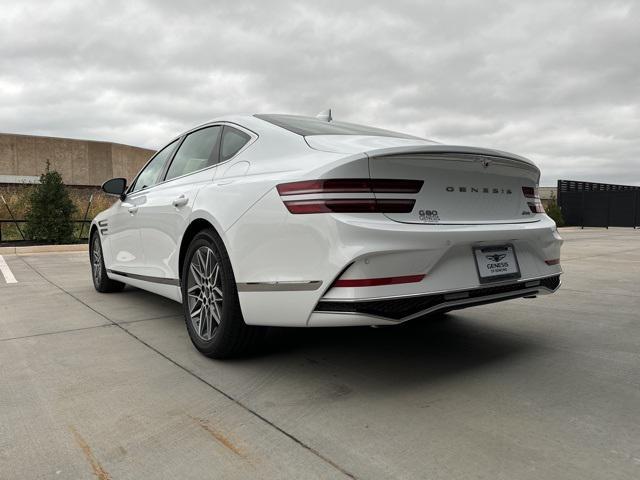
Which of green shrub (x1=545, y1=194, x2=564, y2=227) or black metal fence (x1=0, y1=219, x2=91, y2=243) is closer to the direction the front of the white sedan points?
the black metal fence

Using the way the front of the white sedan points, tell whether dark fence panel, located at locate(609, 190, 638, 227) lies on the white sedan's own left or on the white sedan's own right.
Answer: on the white sedan's own right

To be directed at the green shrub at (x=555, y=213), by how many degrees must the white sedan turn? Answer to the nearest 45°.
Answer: approximately 90° to its right

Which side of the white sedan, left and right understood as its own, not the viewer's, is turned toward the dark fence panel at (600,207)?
right

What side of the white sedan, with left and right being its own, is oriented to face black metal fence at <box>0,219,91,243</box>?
front

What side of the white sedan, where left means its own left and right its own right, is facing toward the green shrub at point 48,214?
front

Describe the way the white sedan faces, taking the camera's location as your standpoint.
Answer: facing away from the viewer and to the left of the viewer

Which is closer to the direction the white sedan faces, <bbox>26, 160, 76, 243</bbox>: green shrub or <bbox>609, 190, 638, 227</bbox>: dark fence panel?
the green shrub
